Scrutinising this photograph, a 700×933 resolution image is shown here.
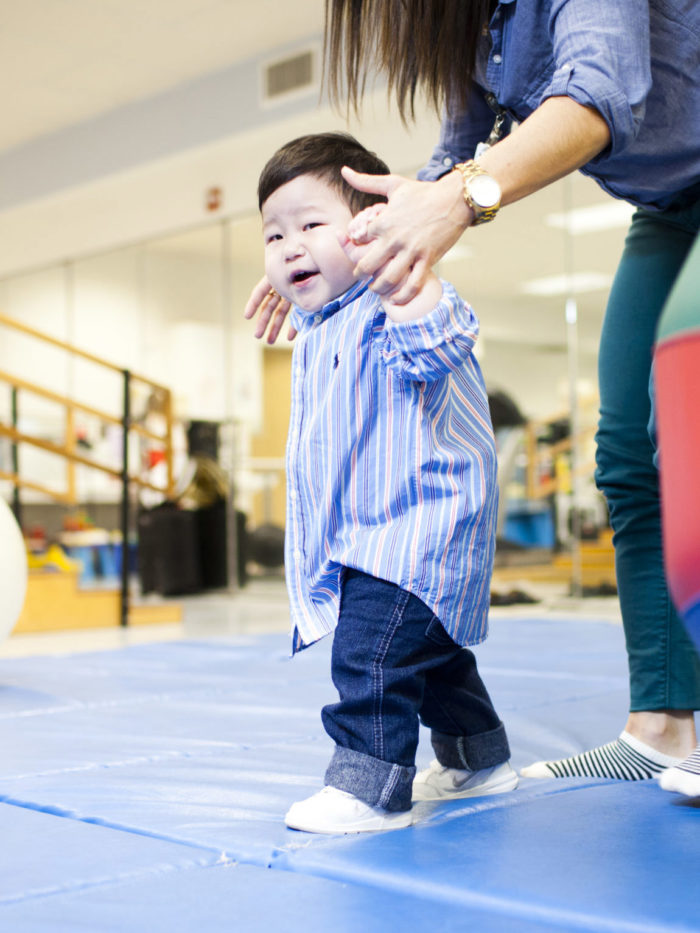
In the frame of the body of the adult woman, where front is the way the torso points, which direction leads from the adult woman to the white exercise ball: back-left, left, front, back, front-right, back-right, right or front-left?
front-right

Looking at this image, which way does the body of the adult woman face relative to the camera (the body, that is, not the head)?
to the viewer's left

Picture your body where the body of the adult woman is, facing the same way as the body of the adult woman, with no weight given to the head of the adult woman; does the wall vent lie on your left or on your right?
on your right

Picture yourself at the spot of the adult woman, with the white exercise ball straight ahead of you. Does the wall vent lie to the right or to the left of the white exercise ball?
right

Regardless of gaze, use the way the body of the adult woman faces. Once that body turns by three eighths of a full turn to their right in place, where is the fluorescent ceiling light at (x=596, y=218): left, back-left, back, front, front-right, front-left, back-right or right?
front-left
